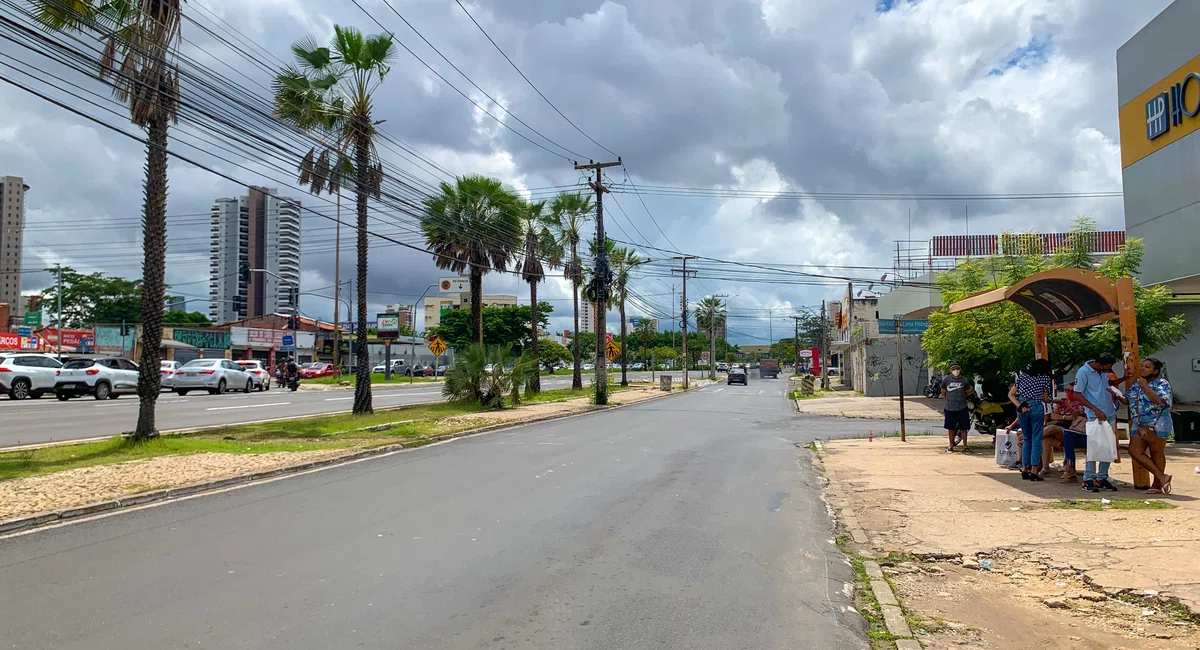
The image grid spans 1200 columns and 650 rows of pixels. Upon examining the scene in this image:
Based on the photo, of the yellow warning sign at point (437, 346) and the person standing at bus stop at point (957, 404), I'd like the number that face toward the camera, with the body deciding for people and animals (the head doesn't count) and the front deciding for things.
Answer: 2

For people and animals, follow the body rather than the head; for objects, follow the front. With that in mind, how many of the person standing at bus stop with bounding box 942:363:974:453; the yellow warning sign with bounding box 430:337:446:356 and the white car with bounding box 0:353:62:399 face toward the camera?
2

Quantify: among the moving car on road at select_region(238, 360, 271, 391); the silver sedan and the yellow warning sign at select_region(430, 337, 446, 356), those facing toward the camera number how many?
1

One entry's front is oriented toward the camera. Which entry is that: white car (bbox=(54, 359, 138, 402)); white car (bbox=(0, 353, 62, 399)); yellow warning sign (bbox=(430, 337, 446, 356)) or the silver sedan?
the yellow warning sign
